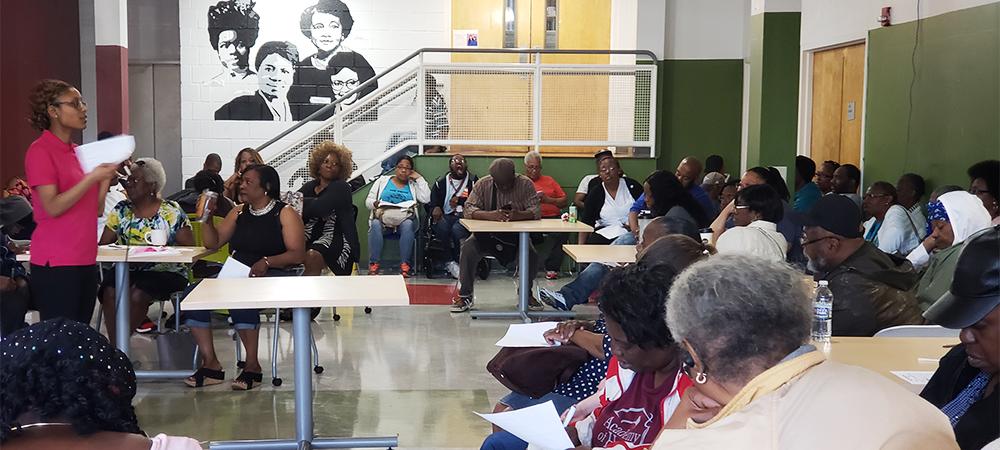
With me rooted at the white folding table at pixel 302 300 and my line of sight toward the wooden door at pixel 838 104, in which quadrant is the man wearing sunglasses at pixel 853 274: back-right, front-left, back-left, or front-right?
front-right

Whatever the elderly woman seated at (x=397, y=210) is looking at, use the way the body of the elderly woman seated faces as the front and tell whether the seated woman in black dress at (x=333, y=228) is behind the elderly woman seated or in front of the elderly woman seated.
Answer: in front

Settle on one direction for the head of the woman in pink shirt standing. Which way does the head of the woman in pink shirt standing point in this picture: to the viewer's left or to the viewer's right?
to the viewer's right

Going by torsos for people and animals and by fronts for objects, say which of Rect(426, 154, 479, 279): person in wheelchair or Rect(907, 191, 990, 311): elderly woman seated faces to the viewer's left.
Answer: the elderly woman seated

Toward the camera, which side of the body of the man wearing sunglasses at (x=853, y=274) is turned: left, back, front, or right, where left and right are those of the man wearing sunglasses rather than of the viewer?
left

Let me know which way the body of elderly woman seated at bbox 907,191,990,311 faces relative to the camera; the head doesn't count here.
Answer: to the viewer's left

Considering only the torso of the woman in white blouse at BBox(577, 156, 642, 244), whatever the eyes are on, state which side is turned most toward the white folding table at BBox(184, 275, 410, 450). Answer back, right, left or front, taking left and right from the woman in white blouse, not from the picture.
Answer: front

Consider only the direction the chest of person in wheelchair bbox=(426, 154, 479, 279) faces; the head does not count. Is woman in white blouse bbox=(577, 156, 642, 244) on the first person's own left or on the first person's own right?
on the first person's own left

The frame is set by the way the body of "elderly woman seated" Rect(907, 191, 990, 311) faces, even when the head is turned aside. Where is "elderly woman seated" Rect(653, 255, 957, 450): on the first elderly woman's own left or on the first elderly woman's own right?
on the first elderly woman's own left

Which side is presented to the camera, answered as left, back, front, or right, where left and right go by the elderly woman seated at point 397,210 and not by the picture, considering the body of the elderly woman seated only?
front

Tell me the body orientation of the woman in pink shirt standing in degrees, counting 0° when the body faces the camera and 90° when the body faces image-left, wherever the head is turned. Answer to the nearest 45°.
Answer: approximately 270°

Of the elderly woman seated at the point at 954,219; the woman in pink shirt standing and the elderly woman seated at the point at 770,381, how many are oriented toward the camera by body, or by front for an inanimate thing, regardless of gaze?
0

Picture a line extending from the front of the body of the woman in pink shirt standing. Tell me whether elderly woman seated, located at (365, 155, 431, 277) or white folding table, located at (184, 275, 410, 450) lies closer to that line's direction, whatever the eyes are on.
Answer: the white folding table

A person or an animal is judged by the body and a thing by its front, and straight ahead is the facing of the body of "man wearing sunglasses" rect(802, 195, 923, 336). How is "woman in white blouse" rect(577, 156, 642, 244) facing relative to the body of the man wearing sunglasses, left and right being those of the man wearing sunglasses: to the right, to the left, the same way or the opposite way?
to the left

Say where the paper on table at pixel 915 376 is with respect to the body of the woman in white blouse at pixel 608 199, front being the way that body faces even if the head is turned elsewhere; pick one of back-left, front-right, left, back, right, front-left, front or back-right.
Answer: front
